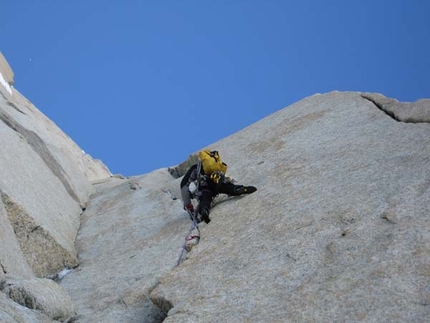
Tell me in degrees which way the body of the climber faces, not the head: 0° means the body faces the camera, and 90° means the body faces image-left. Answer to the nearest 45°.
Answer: approximately 180°
